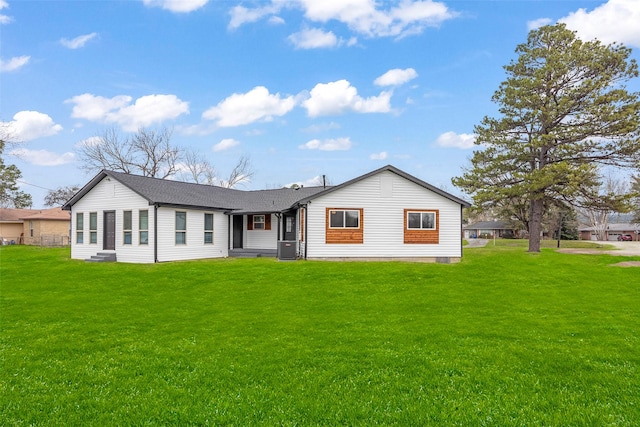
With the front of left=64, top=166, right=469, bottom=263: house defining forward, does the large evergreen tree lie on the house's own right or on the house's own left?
on the house's own left

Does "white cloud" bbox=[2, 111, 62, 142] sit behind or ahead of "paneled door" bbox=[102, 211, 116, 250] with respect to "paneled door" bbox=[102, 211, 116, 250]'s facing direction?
behind

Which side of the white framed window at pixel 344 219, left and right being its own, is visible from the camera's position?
front

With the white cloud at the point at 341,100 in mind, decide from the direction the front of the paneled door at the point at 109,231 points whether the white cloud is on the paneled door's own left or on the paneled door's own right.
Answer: on the paneled door's own left

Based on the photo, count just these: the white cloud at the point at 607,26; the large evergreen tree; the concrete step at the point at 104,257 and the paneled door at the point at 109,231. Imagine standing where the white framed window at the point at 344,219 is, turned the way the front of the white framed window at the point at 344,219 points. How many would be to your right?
2

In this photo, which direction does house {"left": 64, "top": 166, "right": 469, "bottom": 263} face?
toward the camera

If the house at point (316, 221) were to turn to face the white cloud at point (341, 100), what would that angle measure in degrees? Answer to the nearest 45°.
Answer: approximately 180°

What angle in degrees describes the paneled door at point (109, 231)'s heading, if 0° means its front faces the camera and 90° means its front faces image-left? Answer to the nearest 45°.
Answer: approximately 0°

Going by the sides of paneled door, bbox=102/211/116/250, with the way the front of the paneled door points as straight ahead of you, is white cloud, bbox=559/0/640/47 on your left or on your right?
on your left

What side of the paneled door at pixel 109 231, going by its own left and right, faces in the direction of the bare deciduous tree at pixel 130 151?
back
